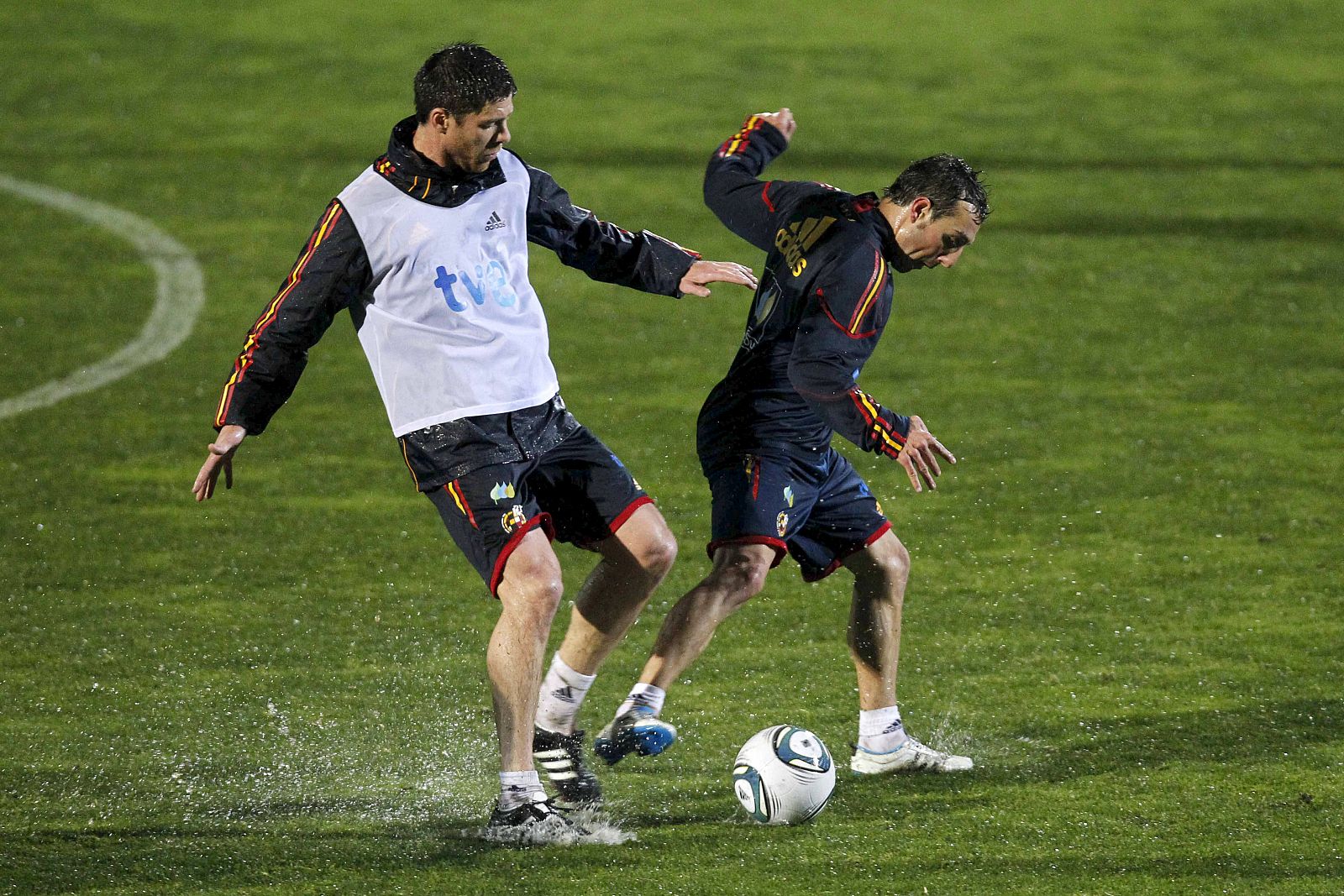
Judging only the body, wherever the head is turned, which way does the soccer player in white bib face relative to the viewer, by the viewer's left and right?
facing the viewer and to the right of the viewer

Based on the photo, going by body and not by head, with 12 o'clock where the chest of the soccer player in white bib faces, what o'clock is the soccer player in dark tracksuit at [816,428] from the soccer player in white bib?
The soccer player in dark tracksuit is roughly at 10 o'clock from the soccer player in white bib.

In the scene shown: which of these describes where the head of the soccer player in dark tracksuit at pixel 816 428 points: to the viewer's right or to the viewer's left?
to the viewer's right

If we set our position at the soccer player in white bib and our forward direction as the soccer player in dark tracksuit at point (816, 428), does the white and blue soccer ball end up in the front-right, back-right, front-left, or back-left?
front-right

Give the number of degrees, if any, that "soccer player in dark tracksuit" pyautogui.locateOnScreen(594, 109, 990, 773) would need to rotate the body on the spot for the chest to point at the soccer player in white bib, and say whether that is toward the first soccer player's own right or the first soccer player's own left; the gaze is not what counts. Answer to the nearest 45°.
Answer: approximately 135° to the first soccer player's own right

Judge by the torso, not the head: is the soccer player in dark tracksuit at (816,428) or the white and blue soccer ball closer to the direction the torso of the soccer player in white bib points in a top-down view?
the white and blue soccer ball

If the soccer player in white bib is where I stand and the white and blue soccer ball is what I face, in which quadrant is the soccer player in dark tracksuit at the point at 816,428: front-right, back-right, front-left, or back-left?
front-left

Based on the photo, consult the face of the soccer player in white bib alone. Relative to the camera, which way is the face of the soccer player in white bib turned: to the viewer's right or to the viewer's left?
to the viewer's right

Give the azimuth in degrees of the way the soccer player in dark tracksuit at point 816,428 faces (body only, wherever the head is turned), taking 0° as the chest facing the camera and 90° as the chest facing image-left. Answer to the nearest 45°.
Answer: approximately 270°

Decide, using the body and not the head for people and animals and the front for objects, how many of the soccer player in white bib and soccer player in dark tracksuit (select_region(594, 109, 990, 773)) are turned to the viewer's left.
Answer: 0
